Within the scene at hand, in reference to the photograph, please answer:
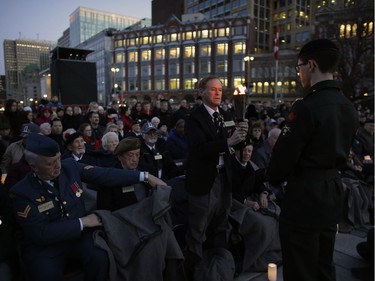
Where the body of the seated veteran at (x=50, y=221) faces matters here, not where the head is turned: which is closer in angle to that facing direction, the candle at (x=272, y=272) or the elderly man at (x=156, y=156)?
the candle

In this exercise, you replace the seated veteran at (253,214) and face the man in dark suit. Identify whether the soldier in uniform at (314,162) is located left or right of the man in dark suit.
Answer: left

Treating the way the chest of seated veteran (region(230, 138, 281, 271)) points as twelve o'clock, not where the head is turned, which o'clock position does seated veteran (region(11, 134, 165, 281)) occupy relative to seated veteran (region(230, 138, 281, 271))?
seated veteran (region(11, 134, 165, 281)) is roughly at 3 o'clock from seated veteran (region(230, 138, 281, 271)).

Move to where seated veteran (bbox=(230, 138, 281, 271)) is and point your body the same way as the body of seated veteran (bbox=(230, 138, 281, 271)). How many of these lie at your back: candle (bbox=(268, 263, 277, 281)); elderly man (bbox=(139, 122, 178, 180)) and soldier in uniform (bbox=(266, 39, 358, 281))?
1

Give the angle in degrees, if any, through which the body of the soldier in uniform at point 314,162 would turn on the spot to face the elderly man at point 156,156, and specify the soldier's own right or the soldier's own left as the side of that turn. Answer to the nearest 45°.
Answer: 0° — they already face them

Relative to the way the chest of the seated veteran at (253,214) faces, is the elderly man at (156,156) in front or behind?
behind

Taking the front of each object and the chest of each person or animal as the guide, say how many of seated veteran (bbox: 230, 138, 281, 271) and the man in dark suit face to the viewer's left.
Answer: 0

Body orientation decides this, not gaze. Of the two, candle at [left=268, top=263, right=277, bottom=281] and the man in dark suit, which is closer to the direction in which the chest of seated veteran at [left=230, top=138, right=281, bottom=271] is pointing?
the candle

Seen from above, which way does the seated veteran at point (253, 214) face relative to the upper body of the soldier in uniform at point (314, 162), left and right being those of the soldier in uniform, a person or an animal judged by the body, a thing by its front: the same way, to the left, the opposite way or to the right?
the opposite way

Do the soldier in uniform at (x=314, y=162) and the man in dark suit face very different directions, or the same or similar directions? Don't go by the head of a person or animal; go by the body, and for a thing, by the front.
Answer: very different directions

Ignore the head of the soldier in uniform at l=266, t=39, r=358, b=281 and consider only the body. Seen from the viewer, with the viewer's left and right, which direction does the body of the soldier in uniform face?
facing away from the viewer and to the left of the viewer

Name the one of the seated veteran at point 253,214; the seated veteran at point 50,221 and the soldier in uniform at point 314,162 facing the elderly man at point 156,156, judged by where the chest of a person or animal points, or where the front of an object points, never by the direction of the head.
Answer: the soldier in uniform

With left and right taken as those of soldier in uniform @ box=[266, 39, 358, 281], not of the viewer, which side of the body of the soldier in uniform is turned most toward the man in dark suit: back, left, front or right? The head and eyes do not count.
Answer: front

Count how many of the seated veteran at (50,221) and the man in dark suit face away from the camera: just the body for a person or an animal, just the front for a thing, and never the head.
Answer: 0

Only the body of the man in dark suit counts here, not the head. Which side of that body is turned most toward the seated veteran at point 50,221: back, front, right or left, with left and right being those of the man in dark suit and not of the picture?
right

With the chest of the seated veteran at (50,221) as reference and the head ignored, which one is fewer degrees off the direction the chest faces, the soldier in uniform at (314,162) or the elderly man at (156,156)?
the soldier in uniform
